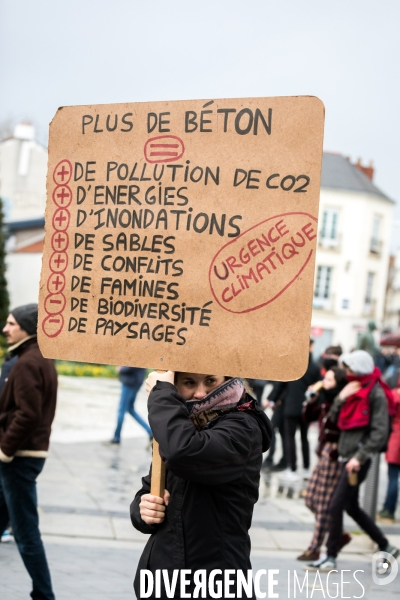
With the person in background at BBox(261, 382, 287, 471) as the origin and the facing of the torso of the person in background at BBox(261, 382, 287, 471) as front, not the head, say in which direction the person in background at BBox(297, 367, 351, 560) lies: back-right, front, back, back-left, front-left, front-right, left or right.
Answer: left

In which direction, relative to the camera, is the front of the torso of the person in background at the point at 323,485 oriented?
to the viewer's left

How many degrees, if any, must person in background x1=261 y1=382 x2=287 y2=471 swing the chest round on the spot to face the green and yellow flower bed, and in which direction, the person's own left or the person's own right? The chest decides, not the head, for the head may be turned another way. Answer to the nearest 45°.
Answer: approximately 45° to the person's own right

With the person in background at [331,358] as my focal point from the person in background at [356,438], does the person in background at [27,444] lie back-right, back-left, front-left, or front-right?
back-left

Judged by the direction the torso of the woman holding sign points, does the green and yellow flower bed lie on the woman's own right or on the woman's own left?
on the woman's own right

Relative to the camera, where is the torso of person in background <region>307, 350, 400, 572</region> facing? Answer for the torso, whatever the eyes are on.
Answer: to the viewer's left

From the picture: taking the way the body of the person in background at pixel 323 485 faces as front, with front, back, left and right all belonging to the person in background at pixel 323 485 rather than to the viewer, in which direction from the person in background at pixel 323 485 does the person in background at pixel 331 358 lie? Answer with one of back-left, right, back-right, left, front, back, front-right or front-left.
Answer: right

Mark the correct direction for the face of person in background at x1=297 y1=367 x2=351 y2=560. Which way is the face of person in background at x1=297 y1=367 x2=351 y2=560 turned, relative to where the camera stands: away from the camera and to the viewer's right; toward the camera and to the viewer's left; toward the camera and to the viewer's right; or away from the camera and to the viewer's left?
toward the camera and to the viewer's left
